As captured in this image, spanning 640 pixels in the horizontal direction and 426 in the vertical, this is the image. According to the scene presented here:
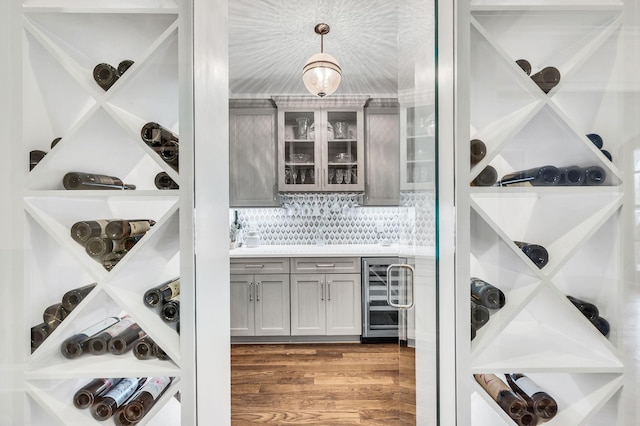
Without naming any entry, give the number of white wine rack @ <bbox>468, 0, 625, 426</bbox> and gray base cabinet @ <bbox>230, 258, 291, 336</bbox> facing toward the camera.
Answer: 2

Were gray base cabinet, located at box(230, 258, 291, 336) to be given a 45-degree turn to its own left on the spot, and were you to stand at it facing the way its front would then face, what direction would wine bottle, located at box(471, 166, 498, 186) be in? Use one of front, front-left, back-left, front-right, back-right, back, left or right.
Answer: front-right

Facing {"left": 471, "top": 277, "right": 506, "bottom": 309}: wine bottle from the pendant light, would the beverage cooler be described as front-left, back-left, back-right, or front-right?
back-left

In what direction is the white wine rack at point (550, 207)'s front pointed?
toward the camera

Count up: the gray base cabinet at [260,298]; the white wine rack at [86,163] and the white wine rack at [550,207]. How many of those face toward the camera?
3

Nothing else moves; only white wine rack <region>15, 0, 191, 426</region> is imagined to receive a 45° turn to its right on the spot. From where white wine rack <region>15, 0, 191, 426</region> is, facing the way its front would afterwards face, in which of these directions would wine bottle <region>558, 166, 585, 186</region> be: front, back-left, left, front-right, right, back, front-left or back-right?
left

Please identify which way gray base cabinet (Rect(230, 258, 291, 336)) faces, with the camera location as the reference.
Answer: facing the viewer

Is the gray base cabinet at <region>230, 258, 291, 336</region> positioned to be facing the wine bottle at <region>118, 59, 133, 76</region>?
yes

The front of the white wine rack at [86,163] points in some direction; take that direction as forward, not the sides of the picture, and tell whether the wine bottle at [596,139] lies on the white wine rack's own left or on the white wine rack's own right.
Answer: on the white wine rack's own left

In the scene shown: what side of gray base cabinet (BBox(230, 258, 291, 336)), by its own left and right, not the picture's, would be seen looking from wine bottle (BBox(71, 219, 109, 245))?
front
